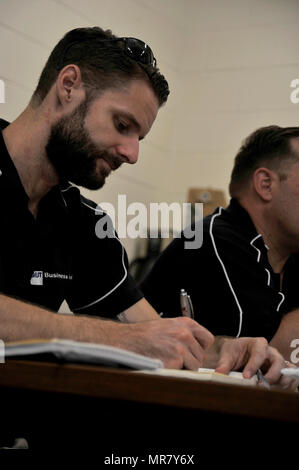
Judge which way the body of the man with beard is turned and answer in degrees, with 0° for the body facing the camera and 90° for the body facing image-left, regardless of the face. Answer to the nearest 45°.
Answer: approximately 315°
